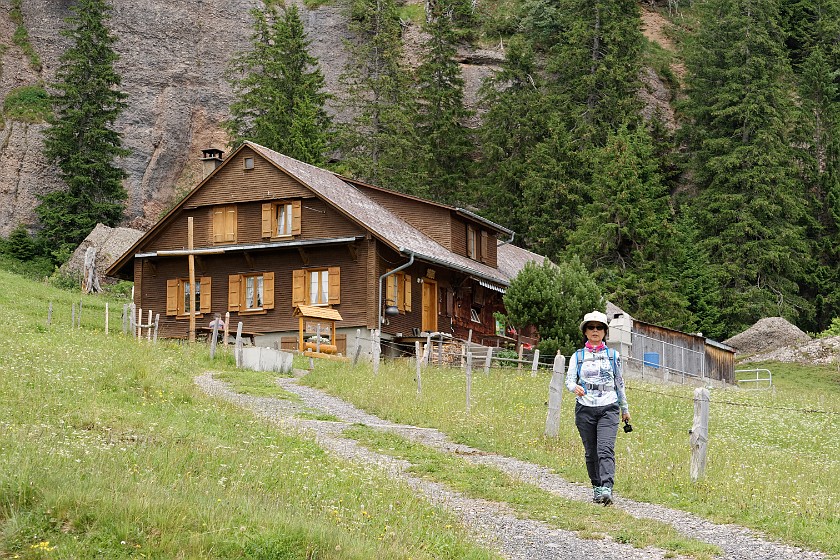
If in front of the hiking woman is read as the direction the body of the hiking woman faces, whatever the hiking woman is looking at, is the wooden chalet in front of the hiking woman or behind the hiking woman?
behind

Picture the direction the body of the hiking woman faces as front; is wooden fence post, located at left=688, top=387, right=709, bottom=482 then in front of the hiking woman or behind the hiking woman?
behind

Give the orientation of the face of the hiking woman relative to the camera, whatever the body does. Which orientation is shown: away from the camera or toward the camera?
toward the camera

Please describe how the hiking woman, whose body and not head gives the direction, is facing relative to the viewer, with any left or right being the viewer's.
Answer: facing the viewer
